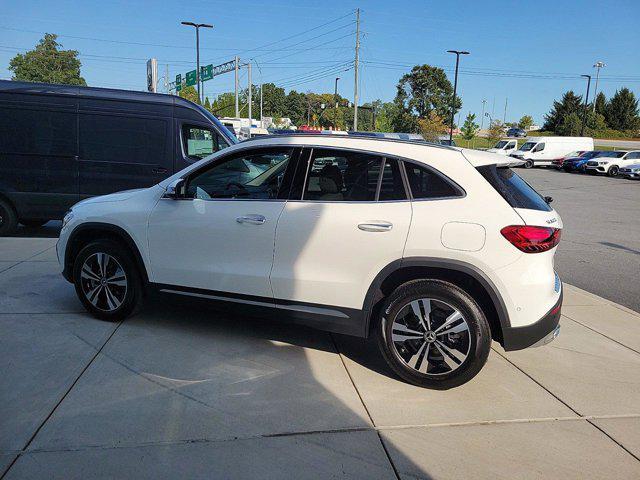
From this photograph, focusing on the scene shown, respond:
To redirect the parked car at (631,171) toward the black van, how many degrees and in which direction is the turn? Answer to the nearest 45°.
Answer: approximately 45° to its left

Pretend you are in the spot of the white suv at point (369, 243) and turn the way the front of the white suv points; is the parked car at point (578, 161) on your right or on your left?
on your right

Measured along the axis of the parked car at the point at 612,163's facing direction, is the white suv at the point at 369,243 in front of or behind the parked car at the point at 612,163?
in front

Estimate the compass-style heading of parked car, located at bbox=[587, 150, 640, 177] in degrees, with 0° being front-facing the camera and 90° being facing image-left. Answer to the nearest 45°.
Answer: approximately 45°

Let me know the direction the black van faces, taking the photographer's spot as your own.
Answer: facing to the right of the viewer

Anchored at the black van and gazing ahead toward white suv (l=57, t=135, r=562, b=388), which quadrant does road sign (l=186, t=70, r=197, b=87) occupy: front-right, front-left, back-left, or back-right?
back-left

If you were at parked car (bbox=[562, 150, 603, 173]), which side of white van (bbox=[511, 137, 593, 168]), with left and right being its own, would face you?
left

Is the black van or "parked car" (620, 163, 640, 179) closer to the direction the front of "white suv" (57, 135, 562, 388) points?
the black van

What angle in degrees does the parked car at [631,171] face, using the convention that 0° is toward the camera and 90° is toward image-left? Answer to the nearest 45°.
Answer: approximately 45°

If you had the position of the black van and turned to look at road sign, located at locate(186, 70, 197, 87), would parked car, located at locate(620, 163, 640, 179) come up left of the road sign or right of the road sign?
right

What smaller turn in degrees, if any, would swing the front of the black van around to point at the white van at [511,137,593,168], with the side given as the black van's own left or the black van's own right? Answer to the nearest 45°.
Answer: approximately 45° to the black van's own left

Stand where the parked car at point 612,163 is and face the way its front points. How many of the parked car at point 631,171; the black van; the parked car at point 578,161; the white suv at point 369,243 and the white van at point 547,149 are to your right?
2

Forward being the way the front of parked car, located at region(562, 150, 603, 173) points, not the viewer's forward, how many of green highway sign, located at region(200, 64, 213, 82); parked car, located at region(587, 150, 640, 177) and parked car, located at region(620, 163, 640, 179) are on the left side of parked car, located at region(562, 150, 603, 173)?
2

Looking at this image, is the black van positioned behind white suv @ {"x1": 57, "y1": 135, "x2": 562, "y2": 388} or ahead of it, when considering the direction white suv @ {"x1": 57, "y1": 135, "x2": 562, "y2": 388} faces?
ahead

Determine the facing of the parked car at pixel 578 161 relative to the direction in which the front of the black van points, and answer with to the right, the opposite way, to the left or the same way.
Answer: the opposite way

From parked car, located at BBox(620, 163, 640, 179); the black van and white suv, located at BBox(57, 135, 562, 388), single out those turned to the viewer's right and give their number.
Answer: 1
